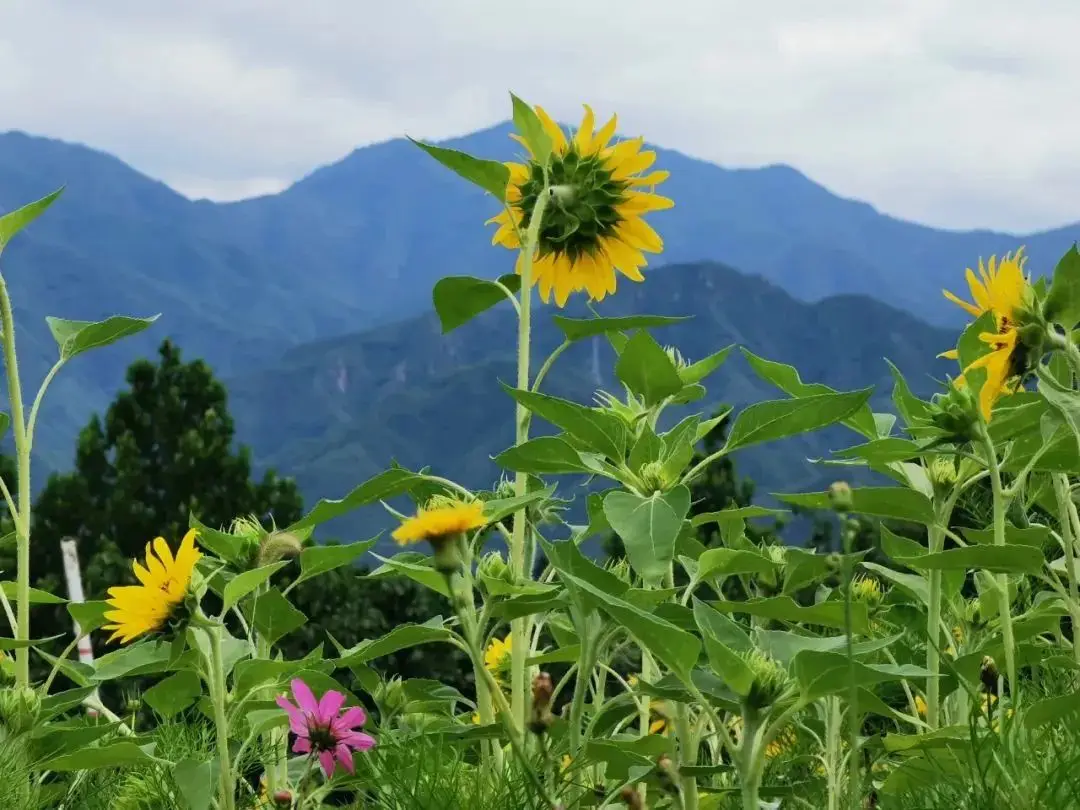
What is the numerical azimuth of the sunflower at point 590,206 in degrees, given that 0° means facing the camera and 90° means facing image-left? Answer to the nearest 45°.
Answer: approximately 180°
